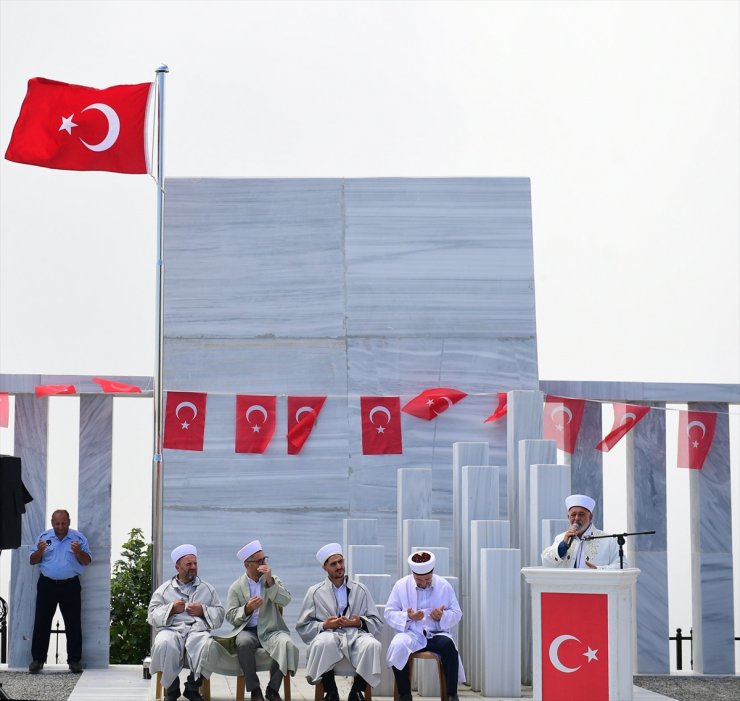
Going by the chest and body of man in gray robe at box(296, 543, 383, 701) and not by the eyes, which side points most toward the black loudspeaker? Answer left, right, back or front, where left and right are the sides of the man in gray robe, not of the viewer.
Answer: right

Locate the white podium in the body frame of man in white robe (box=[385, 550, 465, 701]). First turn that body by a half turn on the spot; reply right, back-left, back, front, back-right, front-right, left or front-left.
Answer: back-right

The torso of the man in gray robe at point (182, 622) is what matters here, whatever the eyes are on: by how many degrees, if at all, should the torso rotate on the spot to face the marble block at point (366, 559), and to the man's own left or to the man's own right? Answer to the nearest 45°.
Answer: approximately 90° to the man's own left

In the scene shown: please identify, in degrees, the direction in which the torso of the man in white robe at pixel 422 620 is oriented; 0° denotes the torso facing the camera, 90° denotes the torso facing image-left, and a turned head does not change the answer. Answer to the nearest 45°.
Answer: approximately 0°

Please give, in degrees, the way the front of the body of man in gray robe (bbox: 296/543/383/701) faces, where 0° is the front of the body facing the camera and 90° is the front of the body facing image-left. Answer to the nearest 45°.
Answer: approximately 0°

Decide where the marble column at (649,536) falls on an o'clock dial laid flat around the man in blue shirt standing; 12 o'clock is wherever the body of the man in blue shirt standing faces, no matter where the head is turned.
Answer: The marble column is roughly at 9 o'clock from the man in blue shirt standing.
